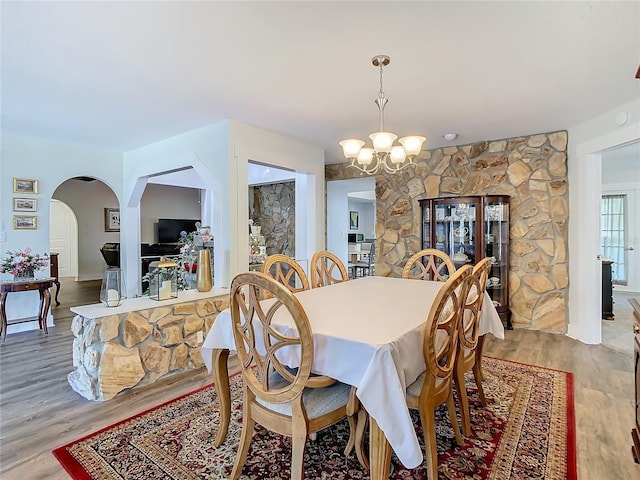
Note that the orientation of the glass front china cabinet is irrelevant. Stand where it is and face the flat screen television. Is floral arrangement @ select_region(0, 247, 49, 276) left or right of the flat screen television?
left

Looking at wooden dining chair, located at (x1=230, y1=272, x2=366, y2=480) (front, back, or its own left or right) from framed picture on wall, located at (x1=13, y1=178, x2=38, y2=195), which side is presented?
left

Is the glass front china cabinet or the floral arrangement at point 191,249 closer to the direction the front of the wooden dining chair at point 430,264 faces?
the floral arrangement

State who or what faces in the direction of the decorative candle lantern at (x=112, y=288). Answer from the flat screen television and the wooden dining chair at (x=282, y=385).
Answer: the flat screen television

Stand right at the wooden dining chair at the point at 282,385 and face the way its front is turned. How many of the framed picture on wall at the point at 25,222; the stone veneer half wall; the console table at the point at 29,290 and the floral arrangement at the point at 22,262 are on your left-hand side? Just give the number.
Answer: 4

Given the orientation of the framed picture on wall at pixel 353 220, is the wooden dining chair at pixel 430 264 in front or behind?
in front

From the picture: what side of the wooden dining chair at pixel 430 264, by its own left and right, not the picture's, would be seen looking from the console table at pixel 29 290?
right

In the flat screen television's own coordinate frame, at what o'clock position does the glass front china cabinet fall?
The glass front china cabinet is roughly at 11 o'clock from the flat screen television.

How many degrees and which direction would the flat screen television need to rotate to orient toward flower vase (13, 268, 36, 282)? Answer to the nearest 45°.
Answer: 0° — it already faces it

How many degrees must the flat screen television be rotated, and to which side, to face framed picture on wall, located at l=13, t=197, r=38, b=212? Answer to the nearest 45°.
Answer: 0° — it already faces it
